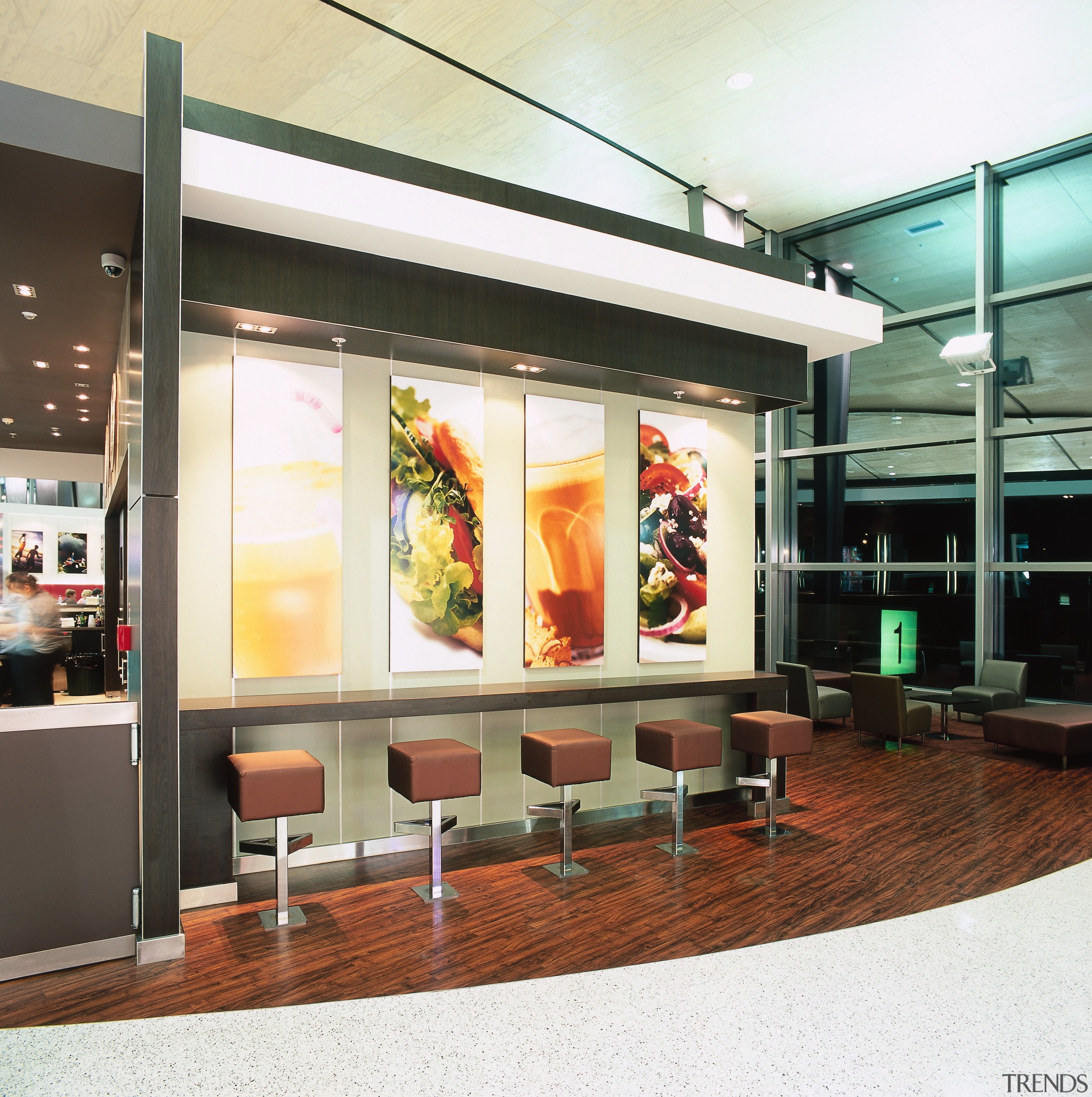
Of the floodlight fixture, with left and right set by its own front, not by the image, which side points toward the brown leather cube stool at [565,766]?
front

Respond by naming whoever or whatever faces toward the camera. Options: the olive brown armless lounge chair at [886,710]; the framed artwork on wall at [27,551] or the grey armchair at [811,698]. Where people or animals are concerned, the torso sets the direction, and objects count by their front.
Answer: the framed artwork on wall

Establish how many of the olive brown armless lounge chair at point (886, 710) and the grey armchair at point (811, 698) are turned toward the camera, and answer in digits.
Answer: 0

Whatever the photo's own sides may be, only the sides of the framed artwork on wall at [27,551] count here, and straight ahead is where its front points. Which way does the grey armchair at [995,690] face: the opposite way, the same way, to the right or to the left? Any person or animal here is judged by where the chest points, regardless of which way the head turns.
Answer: to the right

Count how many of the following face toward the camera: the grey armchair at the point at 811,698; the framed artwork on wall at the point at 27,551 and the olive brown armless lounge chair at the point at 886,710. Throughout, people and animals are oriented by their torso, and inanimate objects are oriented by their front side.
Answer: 1

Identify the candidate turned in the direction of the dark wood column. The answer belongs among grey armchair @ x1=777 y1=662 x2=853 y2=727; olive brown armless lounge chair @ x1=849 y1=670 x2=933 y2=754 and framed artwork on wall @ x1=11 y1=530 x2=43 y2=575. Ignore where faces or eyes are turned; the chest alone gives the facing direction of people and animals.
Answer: the framed artwork on wall

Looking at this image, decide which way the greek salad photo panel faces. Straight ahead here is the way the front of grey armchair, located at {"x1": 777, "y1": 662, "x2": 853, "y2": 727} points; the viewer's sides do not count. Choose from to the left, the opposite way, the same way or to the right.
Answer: to the right

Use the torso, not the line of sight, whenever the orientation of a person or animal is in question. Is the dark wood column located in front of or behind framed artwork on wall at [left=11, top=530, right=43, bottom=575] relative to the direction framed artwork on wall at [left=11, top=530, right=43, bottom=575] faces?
in front

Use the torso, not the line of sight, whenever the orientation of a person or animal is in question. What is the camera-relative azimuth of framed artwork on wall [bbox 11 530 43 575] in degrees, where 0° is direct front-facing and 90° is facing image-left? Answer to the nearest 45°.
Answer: approximately 0°

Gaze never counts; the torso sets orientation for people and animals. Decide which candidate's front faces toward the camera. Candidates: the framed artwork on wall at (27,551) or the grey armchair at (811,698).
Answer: the framed artwork on wall

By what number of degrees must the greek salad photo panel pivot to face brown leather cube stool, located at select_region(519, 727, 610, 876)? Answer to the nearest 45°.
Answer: approximately 45° to its right

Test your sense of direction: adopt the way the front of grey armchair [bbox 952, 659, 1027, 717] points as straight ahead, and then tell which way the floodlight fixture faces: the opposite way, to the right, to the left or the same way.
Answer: the same way

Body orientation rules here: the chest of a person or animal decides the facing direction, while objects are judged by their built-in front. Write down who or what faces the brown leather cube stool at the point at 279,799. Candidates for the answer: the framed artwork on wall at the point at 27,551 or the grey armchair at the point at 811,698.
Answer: the framed artwork on wall

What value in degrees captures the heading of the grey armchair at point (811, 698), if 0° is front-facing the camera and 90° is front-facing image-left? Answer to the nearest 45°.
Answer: approximately 225°

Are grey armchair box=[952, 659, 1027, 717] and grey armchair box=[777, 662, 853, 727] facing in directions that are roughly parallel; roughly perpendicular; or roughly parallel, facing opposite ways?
roughly parallel, facing opposite ways

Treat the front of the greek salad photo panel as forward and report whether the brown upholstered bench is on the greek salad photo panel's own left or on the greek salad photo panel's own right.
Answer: on the greek salad photo panel's own left

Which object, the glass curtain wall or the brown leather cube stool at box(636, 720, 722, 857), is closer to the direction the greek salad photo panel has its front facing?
the brown leather cube stool
